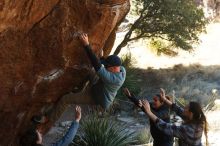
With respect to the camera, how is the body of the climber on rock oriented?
to the viewer's left

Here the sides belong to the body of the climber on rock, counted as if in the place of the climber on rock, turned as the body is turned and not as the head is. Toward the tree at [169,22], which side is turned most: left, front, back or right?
right
